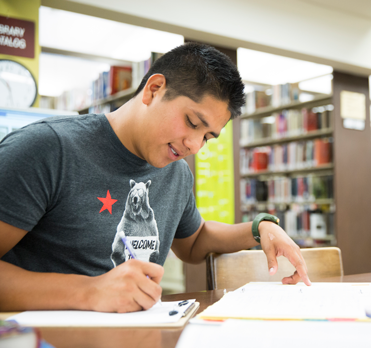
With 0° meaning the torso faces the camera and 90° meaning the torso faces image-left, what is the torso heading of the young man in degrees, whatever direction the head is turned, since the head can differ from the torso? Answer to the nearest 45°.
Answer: approximately 315°

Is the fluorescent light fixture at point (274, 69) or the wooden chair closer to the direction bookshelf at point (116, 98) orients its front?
the wooden chair

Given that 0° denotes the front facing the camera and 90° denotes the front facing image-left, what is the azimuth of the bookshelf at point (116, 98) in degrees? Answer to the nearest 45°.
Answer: approximately 45°

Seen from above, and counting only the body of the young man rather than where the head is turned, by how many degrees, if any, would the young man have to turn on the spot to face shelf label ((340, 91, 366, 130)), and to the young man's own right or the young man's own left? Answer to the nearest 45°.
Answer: approximately 90° to the young man's own left

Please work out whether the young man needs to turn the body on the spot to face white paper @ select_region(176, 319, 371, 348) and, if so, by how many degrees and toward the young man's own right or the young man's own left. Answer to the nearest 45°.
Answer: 0° — they already face it

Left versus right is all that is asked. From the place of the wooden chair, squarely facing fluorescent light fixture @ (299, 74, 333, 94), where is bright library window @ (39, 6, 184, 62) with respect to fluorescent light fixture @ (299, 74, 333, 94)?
left

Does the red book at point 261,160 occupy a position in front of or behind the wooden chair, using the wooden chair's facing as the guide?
behind

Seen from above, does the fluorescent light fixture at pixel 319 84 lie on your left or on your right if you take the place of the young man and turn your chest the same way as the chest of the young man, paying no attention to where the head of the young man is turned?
on your left
